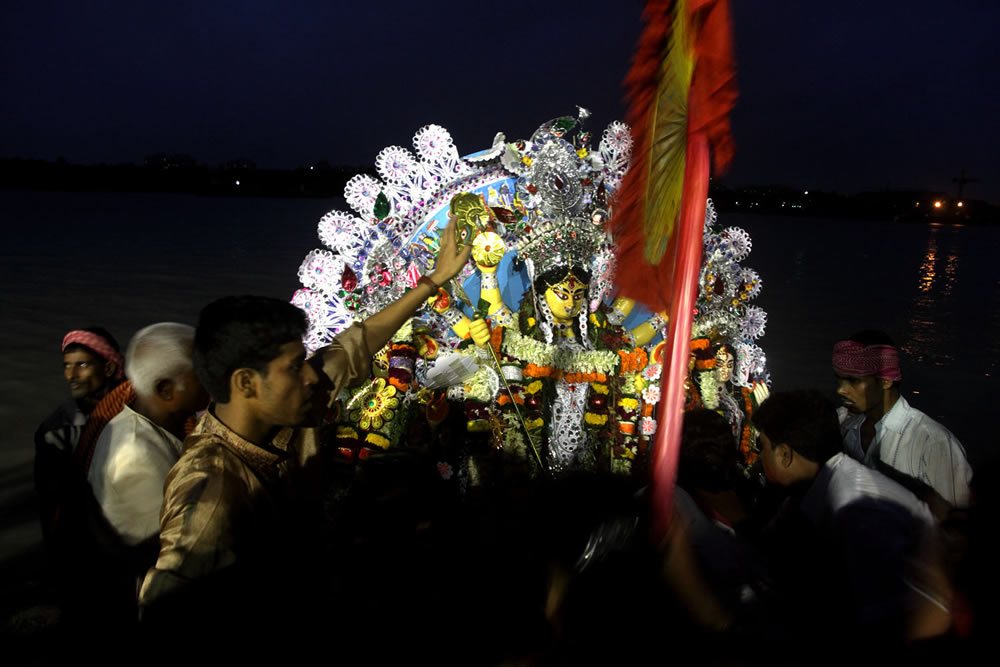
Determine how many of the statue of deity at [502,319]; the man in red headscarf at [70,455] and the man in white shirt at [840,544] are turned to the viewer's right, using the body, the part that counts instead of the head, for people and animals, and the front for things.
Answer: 0

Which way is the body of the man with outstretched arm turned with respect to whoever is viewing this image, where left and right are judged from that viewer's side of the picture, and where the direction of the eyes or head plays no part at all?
facing to the right of the viewer

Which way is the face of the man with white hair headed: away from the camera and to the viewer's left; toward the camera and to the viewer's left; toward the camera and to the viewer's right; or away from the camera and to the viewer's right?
away from the camera and to the viewer's right

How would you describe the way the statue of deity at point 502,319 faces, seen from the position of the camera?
facing the viewer

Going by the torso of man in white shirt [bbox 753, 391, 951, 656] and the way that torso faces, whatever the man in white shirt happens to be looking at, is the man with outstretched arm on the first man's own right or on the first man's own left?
on the first man's own left

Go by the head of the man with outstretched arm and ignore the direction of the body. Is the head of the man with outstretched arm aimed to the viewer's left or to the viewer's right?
to the viewer's right

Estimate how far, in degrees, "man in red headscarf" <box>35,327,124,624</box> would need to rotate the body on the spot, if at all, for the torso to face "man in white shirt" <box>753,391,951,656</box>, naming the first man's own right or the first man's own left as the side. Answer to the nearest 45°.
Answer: approximately 90° to the first man's own left

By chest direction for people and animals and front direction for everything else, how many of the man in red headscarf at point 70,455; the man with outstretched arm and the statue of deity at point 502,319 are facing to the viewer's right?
1

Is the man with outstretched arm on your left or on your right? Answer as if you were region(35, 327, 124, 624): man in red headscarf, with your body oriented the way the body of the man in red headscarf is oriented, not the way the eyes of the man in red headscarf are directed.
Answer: on your left

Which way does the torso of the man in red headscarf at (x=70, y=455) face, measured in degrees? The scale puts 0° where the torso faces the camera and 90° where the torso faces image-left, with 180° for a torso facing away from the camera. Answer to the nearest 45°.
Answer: approximately 45°

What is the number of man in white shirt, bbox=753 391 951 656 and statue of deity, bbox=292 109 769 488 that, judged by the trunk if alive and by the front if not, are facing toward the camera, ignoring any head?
1

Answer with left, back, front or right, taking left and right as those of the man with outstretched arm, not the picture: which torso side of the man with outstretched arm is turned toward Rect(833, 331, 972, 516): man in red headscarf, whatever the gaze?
front

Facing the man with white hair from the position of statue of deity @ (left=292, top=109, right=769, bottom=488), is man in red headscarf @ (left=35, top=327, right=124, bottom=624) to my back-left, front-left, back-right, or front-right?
front-right

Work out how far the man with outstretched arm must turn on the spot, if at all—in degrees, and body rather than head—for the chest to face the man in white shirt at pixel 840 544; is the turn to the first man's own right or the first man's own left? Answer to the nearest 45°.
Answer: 0° — they already face them

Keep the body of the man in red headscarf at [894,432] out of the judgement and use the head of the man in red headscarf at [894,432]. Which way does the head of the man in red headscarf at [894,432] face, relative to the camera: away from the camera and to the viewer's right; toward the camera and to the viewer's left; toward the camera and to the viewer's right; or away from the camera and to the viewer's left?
toward the camera and to the viewer's left

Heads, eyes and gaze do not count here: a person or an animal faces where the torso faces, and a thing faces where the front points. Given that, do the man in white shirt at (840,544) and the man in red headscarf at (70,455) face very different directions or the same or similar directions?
very different directions
